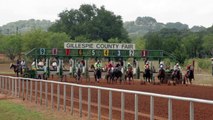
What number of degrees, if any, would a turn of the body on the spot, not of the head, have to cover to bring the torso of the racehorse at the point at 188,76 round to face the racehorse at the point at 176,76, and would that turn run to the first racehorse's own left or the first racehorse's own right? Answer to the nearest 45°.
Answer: approximately 45° to the first racehorse's own right

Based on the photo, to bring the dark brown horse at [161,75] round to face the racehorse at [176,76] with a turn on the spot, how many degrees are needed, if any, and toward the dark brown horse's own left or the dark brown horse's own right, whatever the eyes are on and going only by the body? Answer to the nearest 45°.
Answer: approximately 90° to the dark brown horse's own left

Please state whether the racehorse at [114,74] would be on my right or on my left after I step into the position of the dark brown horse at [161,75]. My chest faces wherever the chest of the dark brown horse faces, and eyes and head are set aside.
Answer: on my right

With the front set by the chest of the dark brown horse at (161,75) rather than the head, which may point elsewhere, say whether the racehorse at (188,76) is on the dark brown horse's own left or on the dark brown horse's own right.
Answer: on the dark brown horse's own left

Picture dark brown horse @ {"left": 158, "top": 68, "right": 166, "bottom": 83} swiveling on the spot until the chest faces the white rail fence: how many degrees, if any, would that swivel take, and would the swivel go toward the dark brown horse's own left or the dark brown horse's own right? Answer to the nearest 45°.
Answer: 0° — it already faces it

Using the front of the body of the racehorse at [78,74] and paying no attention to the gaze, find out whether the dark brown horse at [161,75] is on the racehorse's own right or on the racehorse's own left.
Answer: on the racehorse's own left

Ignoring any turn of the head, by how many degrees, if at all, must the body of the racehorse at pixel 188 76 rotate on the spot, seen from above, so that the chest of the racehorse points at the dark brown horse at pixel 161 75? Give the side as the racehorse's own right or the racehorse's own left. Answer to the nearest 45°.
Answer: approximately 45° to the racehorse's own right

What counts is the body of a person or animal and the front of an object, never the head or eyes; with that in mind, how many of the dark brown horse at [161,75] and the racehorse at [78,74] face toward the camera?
2

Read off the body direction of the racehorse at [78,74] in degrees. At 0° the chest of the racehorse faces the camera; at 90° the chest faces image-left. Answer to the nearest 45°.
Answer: approximately 0°

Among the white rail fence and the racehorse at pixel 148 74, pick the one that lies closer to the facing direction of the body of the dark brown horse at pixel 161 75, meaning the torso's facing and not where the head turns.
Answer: the white rail fence
